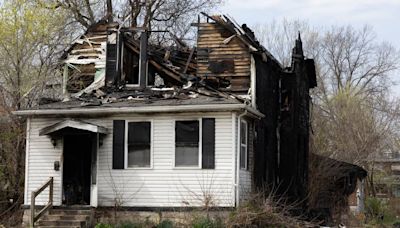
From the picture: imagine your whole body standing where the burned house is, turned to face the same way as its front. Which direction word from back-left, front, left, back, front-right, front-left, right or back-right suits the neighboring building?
back-left

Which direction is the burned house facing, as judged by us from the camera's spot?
facing the viewer

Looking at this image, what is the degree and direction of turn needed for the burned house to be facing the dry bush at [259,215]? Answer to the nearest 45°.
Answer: approximately 45° to its left

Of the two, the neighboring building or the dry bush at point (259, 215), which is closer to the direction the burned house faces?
the dry bush
